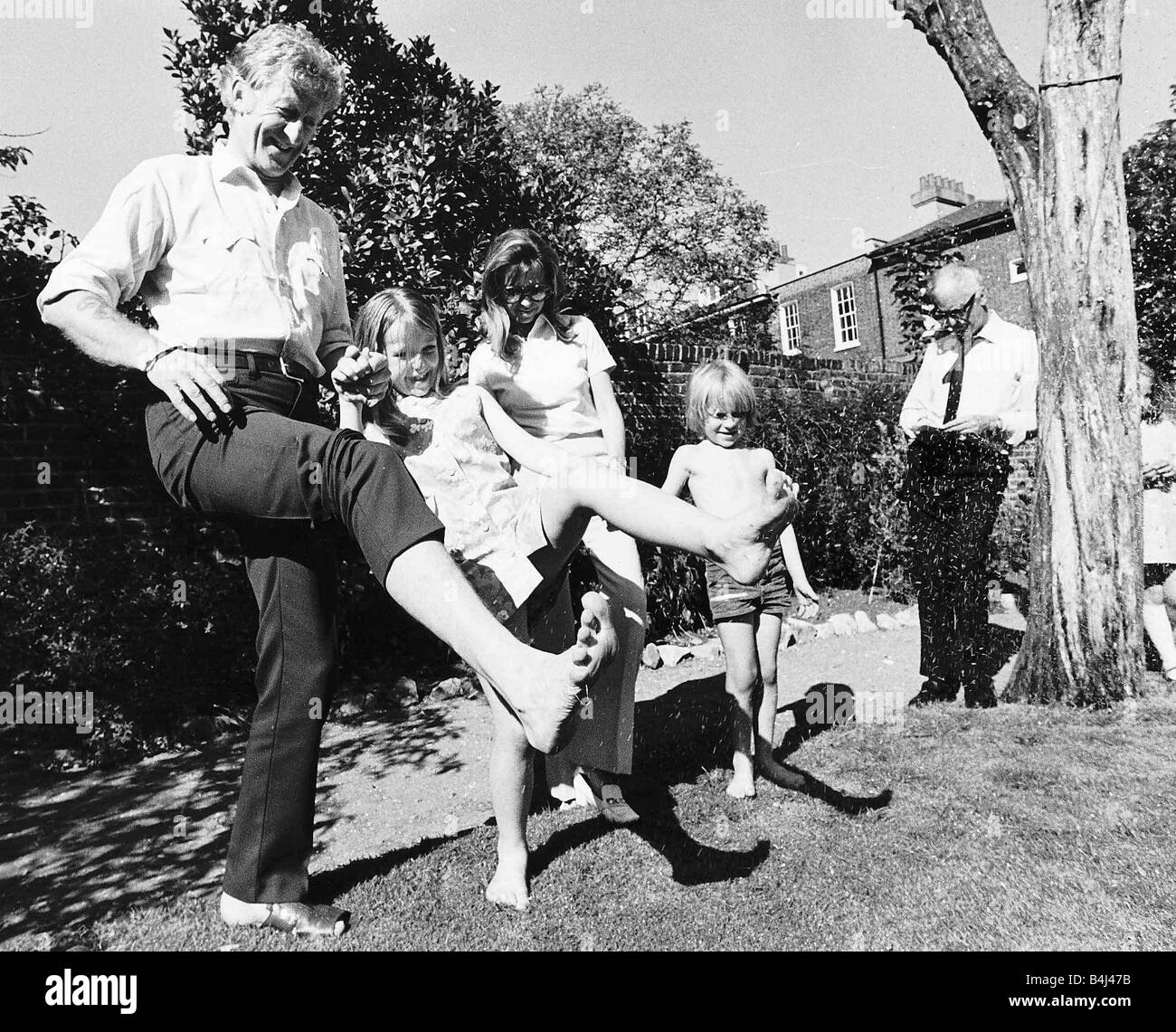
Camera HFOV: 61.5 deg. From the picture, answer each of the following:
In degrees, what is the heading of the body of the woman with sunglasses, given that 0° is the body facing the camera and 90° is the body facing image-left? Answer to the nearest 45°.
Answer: approximately 0°

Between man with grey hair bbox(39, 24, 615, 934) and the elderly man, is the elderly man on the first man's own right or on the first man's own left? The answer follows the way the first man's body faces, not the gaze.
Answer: on the first man's own left

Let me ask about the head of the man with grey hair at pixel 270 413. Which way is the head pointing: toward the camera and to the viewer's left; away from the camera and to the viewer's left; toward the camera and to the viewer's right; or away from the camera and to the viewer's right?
toward the camera and to the viewer's right

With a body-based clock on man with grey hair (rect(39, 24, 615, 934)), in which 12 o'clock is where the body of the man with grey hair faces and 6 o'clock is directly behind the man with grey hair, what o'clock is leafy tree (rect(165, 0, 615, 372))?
The leafy tree is roughly at 8 o'clock from the man with grey hair.

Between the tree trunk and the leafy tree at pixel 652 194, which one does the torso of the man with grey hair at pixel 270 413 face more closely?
the tree trunk

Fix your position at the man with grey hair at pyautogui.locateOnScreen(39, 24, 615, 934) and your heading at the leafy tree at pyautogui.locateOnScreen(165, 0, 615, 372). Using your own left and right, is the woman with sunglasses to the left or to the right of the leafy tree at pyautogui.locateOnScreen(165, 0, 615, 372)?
right

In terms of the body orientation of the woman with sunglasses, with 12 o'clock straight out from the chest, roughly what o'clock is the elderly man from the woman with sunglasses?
The elderly man is roughly at 8 o'clock from the woman with sunglasses.

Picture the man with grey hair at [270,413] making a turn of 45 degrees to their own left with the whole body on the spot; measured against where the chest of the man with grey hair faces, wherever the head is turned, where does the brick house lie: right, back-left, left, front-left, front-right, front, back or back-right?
front-left

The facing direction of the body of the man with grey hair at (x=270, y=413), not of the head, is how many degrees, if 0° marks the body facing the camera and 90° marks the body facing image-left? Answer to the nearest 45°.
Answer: approximately 315°

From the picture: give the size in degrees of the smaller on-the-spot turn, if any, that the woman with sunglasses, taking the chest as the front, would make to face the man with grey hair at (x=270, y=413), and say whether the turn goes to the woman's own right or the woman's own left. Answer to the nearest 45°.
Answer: approximately 45° to the woman's own right

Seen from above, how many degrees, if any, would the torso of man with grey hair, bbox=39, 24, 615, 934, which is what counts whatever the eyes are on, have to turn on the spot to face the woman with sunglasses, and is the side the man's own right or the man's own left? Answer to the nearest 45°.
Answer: approximately 90° to the man's own left

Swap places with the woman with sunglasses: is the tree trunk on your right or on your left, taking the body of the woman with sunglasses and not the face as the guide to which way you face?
on your left
